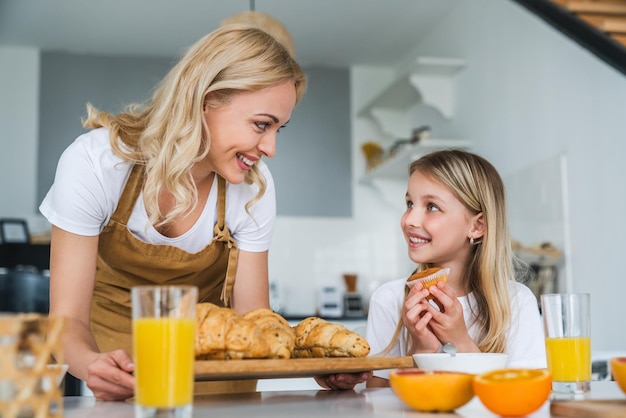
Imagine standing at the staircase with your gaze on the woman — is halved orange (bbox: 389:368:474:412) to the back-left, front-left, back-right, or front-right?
front-left

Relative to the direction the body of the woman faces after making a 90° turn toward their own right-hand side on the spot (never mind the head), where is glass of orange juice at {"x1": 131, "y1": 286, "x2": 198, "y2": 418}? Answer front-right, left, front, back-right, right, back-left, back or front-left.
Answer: front-left

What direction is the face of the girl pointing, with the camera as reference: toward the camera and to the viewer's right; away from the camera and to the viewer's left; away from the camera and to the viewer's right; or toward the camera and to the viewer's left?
toward the camera and to the viewer's left

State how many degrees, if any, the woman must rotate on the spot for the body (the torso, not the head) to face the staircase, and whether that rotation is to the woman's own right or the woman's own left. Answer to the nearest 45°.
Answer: approximately 90° to the woman's own left

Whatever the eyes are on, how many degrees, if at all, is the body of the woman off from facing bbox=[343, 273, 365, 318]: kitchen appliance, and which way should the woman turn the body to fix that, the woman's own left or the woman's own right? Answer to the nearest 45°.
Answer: approximately 135° to the woman's own left

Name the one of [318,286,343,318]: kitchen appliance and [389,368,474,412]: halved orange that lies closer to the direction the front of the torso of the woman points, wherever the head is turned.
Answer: the halved orange

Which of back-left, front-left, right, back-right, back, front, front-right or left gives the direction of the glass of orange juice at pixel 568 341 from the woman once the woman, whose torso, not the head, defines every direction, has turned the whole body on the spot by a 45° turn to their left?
front-right

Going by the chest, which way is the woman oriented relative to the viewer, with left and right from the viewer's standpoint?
facing the viewer and to the right of the viewer
